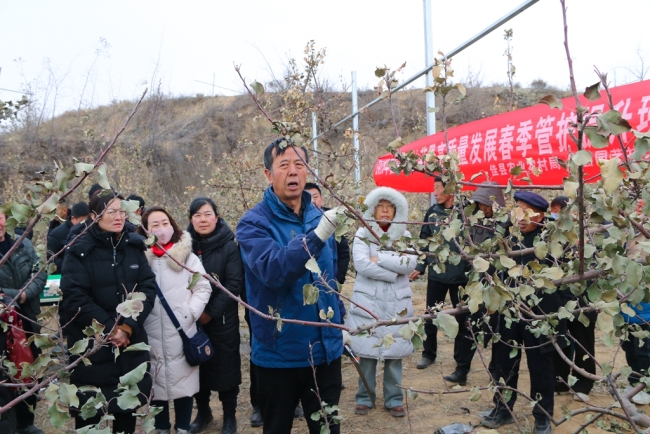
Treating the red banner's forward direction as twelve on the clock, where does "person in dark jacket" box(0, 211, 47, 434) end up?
The person in dark jacket is roughly at 1 o'clock from the red banner.

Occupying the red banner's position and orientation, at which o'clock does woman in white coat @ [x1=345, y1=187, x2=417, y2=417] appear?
The woman in white coat is roughly at 1 o'clock from the red banner.

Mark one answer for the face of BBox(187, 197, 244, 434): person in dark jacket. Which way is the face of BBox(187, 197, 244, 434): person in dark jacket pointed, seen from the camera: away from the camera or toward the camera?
toward the camera

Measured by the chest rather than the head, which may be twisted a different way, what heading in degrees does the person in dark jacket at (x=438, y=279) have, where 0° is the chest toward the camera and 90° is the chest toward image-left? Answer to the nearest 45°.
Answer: approximately 45°

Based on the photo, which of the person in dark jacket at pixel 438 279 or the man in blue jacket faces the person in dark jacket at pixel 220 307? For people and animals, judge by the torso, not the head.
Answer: the person in dark jacket at pixel 438 279

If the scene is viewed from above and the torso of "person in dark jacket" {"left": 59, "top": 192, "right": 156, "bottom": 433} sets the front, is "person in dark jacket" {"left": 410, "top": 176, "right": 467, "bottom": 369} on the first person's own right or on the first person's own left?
on the first person's own left

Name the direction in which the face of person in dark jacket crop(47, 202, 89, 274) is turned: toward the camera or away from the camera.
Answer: toward the camera

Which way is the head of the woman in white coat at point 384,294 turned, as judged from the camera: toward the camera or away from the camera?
toward the camera

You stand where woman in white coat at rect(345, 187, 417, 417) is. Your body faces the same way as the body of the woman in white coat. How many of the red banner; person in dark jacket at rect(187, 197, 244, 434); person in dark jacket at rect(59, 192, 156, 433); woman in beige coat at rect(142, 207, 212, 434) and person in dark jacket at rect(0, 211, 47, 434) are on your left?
1

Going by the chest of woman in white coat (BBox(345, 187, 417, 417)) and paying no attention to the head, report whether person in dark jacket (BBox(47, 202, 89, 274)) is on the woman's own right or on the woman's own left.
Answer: on the woman's own right

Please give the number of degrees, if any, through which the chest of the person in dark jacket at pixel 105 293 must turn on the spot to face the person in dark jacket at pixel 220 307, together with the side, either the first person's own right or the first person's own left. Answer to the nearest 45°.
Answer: approximately 90° to the first person's own left
